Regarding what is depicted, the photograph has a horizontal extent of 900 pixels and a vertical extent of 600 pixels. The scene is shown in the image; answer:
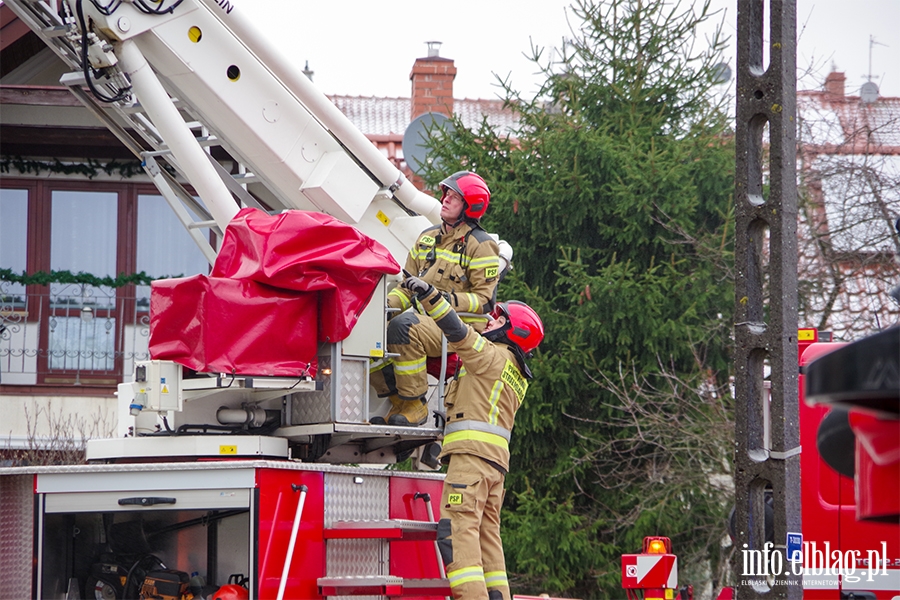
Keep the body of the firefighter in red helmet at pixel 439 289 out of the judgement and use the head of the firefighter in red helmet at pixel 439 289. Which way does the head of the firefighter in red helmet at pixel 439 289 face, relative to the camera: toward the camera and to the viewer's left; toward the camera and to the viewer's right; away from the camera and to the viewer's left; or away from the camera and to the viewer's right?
toward the camera and to the viewer's left

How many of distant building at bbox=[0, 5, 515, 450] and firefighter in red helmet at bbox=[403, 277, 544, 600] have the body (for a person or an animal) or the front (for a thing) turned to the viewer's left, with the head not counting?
1

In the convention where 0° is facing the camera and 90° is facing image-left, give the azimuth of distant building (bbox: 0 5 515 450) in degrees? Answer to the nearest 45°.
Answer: approximately 0°

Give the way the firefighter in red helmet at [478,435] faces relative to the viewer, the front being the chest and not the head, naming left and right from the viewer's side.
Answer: facing to the left of the viewer

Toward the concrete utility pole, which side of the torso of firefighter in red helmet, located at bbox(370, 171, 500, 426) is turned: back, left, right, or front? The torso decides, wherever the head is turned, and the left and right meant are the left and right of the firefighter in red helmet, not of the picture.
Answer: left

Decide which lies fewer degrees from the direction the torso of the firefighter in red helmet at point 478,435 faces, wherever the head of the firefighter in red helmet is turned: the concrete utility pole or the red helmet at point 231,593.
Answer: the red helmet

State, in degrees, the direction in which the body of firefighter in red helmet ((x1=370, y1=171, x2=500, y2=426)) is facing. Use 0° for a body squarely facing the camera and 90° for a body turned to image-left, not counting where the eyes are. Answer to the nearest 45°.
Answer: approximately 45°
